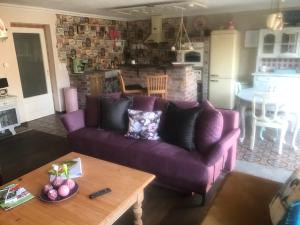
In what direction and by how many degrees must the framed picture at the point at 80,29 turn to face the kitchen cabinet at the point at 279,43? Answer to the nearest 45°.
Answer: approximately 45° to its left

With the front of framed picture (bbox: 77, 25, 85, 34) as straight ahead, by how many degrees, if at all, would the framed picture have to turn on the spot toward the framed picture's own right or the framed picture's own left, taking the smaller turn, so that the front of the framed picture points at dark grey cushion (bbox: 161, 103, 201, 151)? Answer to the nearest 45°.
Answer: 0° — it already faces it

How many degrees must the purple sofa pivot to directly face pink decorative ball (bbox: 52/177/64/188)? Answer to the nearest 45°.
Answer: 0° — it already faces it

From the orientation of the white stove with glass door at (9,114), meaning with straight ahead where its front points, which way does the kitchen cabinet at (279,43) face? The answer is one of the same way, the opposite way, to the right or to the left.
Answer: to the right

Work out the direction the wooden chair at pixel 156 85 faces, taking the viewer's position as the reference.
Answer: facing away from the viewer
